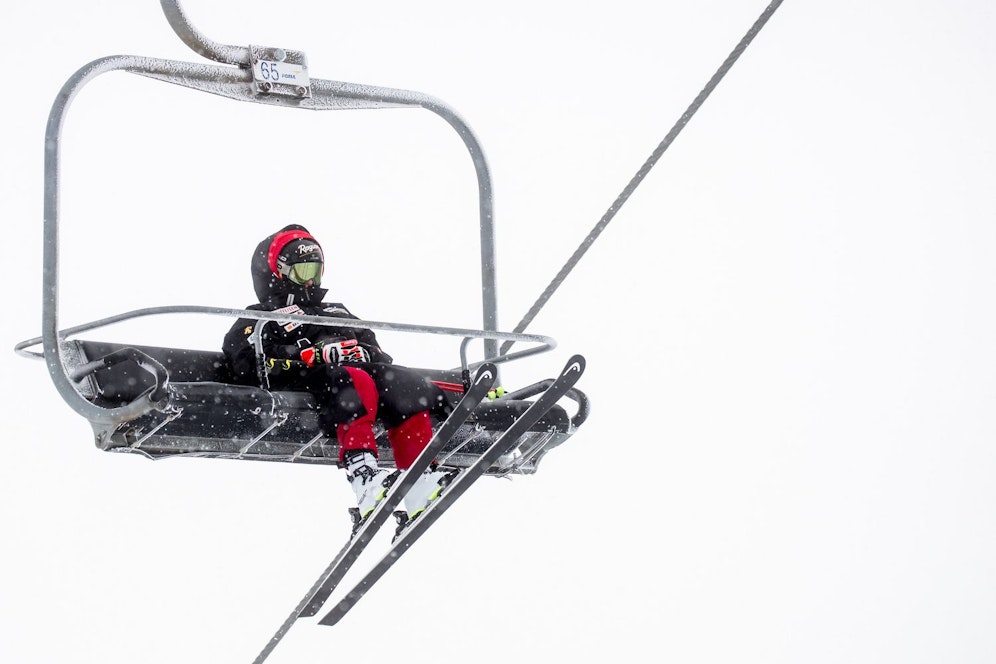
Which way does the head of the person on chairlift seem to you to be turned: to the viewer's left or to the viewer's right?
to the viewer's right

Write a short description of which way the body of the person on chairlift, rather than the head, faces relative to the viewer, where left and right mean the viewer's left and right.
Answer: facing the viewer and to the right of the viewer
